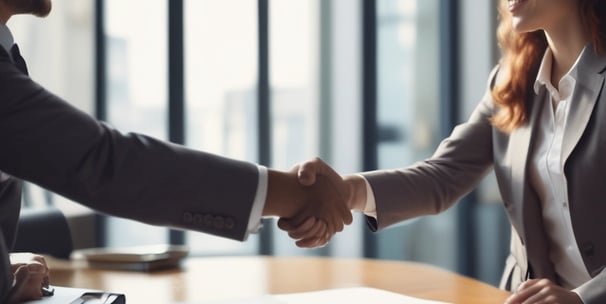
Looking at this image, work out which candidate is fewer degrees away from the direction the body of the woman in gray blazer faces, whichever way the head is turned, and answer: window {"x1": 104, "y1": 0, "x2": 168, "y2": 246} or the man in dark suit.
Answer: the man in dark suit

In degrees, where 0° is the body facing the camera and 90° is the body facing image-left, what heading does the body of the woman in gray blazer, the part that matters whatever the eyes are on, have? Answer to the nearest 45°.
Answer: approximately 45°

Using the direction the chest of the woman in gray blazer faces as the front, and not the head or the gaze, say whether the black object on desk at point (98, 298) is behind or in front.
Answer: in front

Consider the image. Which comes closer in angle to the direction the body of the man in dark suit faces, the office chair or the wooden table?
the wooden table

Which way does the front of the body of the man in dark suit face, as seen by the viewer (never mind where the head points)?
to the viewer's right

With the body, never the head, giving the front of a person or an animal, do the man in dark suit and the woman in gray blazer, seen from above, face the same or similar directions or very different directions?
very different directions

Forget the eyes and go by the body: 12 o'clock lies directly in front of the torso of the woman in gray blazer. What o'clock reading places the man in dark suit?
The man in dark suit is roughly at 12 o'clock from the woman in gray blazer.

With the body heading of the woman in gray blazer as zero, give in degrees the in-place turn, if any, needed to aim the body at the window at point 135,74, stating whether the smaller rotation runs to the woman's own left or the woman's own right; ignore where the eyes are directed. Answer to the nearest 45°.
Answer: approximately 90° to the woman's own right

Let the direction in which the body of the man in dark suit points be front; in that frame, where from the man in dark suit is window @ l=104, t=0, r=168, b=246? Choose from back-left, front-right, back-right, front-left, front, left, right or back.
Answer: left

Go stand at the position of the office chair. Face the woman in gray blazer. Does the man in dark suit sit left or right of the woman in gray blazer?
right

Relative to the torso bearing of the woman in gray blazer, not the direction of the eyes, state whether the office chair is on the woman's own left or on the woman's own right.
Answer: on the woman's own right

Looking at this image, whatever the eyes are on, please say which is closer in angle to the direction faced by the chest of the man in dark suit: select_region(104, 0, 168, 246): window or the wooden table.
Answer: the wooden table

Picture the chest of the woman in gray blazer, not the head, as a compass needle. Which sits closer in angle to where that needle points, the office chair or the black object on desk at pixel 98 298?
the black object on desk

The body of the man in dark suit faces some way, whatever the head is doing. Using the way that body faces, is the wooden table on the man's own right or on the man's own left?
on the man's own left

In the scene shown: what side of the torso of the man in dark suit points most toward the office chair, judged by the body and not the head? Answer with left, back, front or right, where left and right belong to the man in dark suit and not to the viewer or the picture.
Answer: left

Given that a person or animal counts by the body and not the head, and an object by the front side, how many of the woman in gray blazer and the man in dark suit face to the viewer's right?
1
